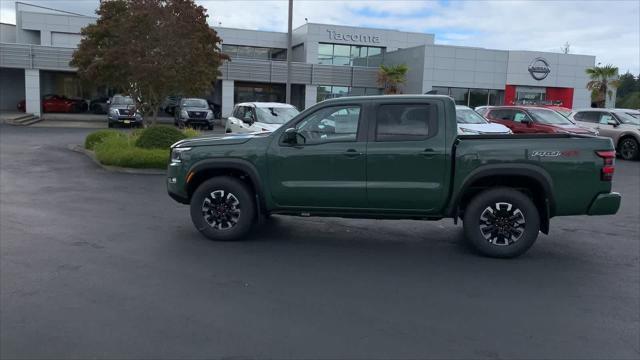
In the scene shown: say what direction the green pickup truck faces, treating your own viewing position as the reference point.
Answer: facing to the left of the viewer

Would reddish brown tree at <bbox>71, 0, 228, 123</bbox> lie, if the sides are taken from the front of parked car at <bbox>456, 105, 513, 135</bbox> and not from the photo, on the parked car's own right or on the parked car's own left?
on the parked car's own right

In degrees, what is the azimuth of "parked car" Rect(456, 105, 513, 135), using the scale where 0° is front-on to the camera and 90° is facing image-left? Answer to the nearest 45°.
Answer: approximately 315°

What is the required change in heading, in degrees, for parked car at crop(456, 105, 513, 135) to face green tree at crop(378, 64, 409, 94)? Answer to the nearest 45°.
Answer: approximately 135° to its left

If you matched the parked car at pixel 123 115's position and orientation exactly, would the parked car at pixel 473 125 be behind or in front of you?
in front

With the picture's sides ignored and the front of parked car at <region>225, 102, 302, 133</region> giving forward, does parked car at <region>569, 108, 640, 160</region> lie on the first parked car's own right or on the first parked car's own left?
on the first parked car's own left

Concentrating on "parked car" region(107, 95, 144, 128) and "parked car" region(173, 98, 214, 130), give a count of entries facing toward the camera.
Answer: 2
